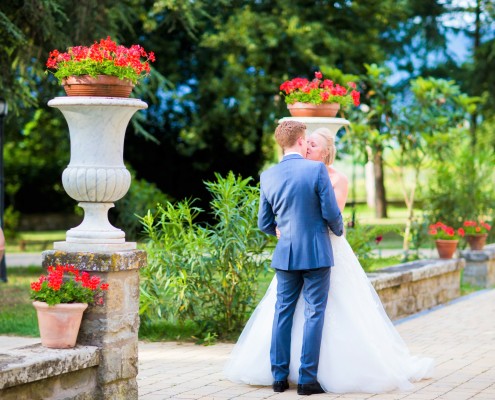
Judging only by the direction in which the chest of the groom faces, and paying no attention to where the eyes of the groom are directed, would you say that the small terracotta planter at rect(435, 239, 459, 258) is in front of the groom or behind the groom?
in front

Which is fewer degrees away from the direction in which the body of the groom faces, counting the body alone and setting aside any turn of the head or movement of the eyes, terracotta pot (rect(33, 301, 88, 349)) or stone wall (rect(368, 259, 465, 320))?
the stone wall

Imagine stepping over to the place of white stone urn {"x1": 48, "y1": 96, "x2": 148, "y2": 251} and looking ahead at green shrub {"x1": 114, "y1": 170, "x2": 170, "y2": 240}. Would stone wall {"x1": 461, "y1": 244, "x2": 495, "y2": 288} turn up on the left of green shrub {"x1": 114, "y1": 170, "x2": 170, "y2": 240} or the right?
right

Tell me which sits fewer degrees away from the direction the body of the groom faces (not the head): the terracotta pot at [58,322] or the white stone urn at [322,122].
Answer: the white stone urn

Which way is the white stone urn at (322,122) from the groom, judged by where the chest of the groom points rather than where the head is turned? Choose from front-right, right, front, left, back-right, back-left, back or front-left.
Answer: front-left

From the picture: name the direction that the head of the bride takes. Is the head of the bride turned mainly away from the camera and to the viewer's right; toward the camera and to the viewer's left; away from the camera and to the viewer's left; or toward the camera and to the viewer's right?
toward the camera and to the viewer's left

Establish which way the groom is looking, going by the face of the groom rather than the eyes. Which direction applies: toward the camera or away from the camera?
away from the camera

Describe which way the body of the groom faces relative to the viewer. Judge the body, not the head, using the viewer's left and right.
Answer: facing away from the viewer and to the right of the viewer

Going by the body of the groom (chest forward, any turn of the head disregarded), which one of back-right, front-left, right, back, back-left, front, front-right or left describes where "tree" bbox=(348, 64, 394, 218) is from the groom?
front-left

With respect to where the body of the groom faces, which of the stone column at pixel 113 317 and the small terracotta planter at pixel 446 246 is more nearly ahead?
the small terracotta planter
